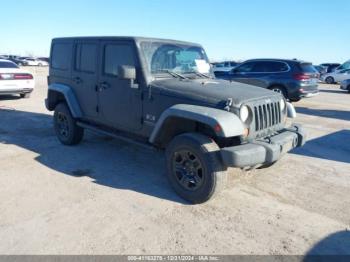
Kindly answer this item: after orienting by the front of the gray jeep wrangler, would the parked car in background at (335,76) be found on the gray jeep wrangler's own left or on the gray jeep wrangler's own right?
on the gray jeep wrangler's own left

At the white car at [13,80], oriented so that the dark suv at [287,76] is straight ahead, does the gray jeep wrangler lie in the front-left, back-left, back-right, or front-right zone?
front-right

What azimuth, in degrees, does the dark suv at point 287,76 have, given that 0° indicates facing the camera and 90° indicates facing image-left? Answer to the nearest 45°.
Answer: approximately 135°

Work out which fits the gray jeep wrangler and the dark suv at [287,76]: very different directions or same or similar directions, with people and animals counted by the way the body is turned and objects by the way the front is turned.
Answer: very different directions

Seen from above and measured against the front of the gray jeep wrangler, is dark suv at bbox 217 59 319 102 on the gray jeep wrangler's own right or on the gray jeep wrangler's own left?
on the gray jeep wrangler's own left

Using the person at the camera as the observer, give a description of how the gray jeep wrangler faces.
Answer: facing the viewer and to the right of the viewer

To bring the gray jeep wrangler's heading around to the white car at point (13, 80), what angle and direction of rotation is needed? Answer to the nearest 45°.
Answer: approximately 180°
